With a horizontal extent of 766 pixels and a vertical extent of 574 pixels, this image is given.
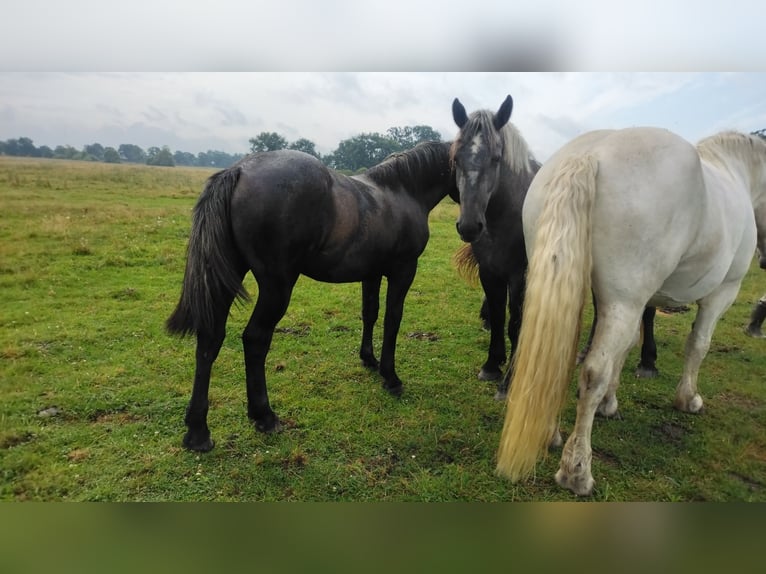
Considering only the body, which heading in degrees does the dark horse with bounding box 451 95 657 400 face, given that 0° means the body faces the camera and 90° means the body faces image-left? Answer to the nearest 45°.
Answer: approximately 45°

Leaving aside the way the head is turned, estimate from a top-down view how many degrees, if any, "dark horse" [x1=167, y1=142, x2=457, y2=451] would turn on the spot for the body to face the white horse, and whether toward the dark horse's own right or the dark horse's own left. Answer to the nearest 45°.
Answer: approximately 90° to the dark horse's own right

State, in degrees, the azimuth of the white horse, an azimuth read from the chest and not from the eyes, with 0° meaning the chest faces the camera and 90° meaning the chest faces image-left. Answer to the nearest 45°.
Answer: approximately 225°

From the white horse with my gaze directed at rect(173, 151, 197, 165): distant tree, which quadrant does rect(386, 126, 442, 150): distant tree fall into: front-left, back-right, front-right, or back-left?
front-right

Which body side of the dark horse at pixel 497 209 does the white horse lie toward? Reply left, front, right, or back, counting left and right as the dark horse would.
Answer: left

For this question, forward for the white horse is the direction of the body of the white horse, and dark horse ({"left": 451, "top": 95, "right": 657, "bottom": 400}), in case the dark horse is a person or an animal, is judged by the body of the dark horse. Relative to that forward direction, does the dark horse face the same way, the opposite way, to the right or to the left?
the opposite way

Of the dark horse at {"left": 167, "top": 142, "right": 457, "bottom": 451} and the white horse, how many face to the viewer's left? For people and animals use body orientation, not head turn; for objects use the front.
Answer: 0

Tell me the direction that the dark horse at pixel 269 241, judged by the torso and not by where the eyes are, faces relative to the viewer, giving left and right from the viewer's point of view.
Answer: facing away from the viewer and to the right of the viewer
